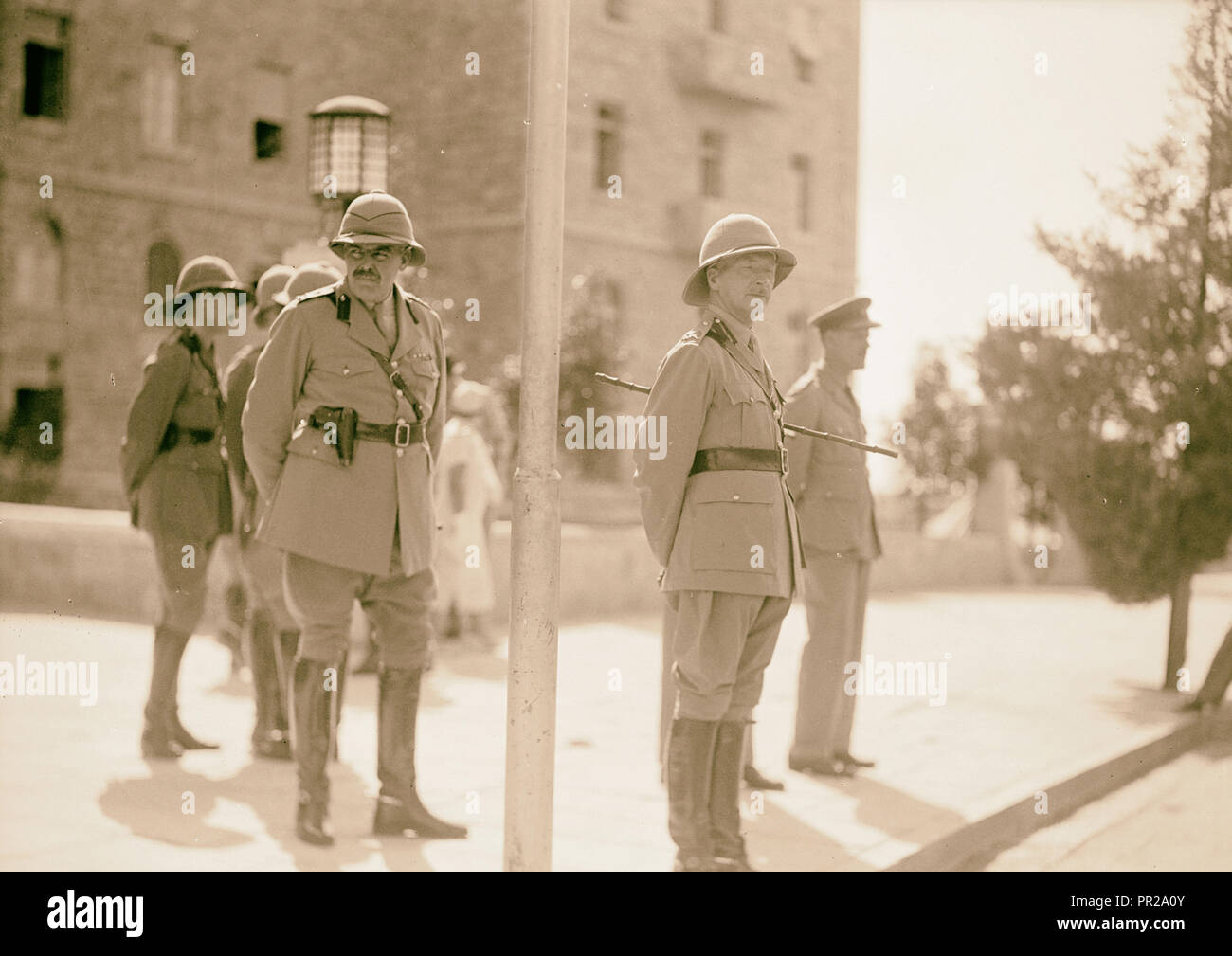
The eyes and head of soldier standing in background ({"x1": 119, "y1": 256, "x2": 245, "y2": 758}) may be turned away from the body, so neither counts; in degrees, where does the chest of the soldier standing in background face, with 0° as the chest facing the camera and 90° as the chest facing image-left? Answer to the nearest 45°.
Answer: approximately 270°

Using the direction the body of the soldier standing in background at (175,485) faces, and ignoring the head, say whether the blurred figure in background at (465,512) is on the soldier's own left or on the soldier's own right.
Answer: on the soldier's own left

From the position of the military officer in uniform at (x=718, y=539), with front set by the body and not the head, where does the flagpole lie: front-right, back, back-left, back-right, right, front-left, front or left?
right

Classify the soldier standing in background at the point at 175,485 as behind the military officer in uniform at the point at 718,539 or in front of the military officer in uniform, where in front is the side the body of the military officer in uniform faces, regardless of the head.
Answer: behind

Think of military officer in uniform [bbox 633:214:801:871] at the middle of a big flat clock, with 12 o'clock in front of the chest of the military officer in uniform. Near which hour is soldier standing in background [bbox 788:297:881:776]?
The soldier standing in background is roughly at 8 o'clock from the military officer in uniform.

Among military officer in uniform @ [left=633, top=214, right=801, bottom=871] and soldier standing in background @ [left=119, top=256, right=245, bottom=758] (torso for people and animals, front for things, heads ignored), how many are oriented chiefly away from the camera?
0

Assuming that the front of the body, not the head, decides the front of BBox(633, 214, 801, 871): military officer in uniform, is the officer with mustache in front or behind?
behind

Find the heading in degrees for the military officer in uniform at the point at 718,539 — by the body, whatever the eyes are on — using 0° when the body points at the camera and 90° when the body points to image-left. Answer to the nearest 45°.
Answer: approximately 315°
